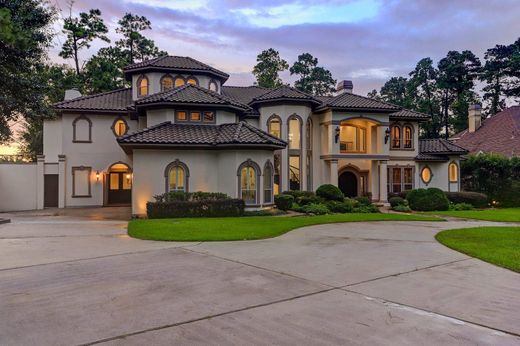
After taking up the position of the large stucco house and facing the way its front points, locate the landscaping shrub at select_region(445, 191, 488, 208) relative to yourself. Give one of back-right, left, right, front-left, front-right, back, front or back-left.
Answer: left

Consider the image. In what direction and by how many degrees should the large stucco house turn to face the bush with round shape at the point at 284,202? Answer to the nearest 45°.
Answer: approximately 45° to its left

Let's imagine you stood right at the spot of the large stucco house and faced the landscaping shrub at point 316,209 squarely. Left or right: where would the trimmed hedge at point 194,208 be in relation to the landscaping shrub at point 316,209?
right

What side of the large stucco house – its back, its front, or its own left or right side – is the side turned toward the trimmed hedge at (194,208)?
front

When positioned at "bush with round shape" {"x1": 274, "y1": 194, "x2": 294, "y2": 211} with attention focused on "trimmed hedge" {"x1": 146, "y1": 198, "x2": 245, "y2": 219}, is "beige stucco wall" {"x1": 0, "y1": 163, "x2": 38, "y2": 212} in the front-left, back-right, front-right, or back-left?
front-right

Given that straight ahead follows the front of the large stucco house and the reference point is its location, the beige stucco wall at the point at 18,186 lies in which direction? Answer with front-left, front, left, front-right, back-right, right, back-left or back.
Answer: right

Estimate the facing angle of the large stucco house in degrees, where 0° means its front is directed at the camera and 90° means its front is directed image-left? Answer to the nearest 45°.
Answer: approximately 0°

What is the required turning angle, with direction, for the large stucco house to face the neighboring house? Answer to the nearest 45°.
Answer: approximately 135° to its left

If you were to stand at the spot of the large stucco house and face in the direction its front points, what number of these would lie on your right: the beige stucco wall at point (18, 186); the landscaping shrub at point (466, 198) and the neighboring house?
1

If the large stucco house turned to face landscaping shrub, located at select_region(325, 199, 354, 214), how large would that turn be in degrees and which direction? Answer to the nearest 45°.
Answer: approximately 45° to its left

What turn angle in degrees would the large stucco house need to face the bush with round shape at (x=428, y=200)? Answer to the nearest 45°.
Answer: approximately 90° to its left
